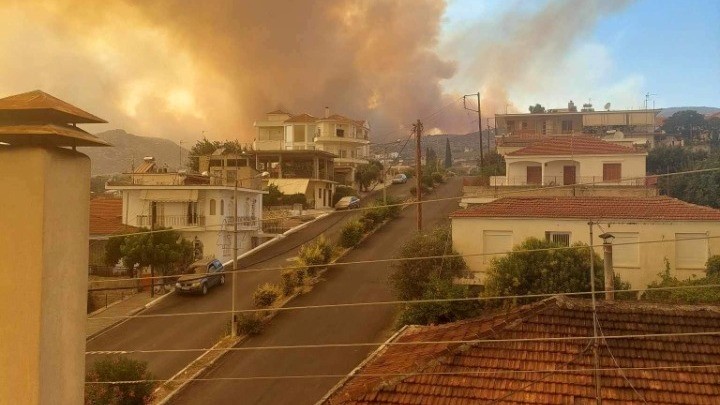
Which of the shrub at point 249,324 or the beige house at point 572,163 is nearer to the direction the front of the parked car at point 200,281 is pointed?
the shrub

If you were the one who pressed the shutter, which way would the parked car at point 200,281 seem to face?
facing the viewer and to the left of the viewer

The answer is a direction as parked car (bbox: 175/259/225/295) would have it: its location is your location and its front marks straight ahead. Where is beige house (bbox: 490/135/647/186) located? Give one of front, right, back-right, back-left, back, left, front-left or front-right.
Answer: back-left

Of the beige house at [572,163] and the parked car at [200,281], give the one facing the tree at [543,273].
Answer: the beige house

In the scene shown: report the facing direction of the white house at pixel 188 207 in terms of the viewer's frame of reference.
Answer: facing the viewer

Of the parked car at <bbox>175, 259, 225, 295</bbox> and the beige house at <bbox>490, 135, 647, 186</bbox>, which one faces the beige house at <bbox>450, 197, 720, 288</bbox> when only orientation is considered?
the beige house at <bbox>490, 135, 647, 186</bbox>

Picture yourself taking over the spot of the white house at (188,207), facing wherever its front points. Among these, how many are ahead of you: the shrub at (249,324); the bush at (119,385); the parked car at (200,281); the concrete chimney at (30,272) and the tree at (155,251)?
5

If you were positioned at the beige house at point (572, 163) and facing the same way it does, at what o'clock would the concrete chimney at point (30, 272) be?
The concrete chimney is roughly at 12 o'clock from the beige house.

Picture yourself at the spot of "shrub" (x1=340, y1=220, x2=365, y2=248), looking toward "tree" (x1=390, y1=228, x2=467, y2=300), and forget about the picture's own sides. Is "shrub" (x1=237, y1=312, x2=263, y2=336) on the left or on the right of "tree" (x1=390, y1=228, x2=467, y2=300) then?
right

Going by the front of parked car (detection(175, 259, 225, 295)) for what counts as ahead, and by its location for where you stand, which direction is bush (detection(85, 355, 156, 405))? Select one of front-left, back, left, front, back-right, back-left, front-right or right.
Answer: front-left

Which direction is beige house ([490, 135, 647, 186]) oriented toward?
toward the camera
